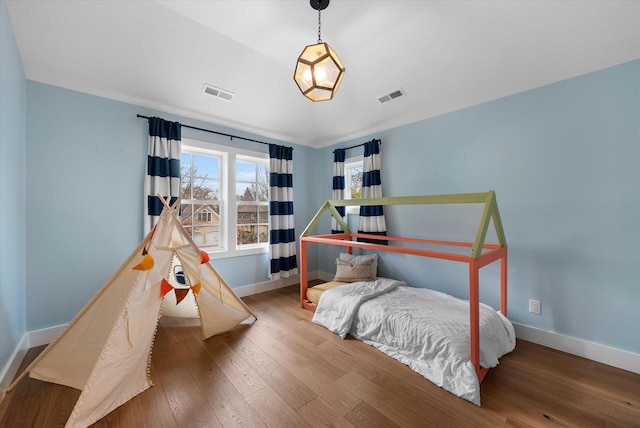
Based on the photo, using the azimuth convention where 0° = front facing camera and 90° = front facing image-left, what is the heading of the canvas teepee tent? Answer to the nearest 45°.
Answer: approximately 315°

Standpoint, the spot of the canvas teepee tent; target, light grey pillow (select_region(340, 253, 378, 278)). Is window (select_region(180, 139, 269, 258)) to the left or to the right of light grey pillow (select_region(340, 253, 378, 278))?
left

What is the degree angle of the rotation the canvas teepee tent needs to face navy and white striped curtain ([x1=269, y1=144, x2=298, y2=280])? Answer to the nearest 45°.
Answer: approximately 90° to its left

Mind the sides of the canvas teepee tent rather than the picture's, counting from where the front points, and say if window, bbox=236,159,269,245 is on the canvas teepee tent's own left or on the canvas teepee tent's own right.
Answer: on the canvas teepee tent's own left

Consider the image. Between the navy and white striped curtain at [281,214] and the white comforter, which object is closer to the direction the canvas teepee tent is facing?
the white comforter

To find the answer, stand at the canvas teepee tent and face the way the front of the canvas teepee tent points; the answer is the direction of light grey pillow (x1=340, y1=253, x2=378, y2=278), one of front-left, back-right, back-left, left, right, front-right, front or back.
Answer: front-left

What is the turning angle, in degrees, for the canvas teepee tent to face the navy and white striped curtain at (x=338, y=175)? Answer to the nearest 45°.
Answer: approximately 45° to its left
